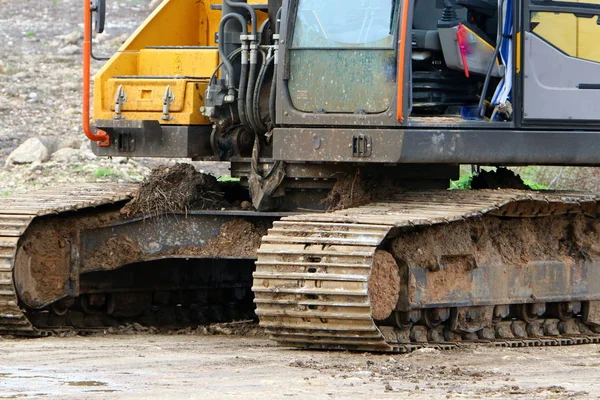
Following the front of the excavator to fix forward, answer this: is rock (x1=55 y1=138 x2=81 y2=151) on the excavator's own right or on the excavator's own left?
on the excavator's own right

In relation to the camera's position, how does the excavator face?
facing the viewer and to the left of the viewer

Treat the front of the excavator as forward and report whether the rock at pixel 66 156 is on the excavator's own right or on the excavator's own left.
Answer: on the excavator's own right

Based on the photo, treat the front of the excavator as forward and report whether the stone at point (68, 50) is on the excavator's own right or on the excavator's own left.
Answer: on the excavator's own right

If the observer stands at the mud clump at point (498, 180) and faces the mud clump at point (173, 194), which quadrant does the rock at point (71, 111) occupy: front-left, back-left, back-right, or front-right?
front-right
